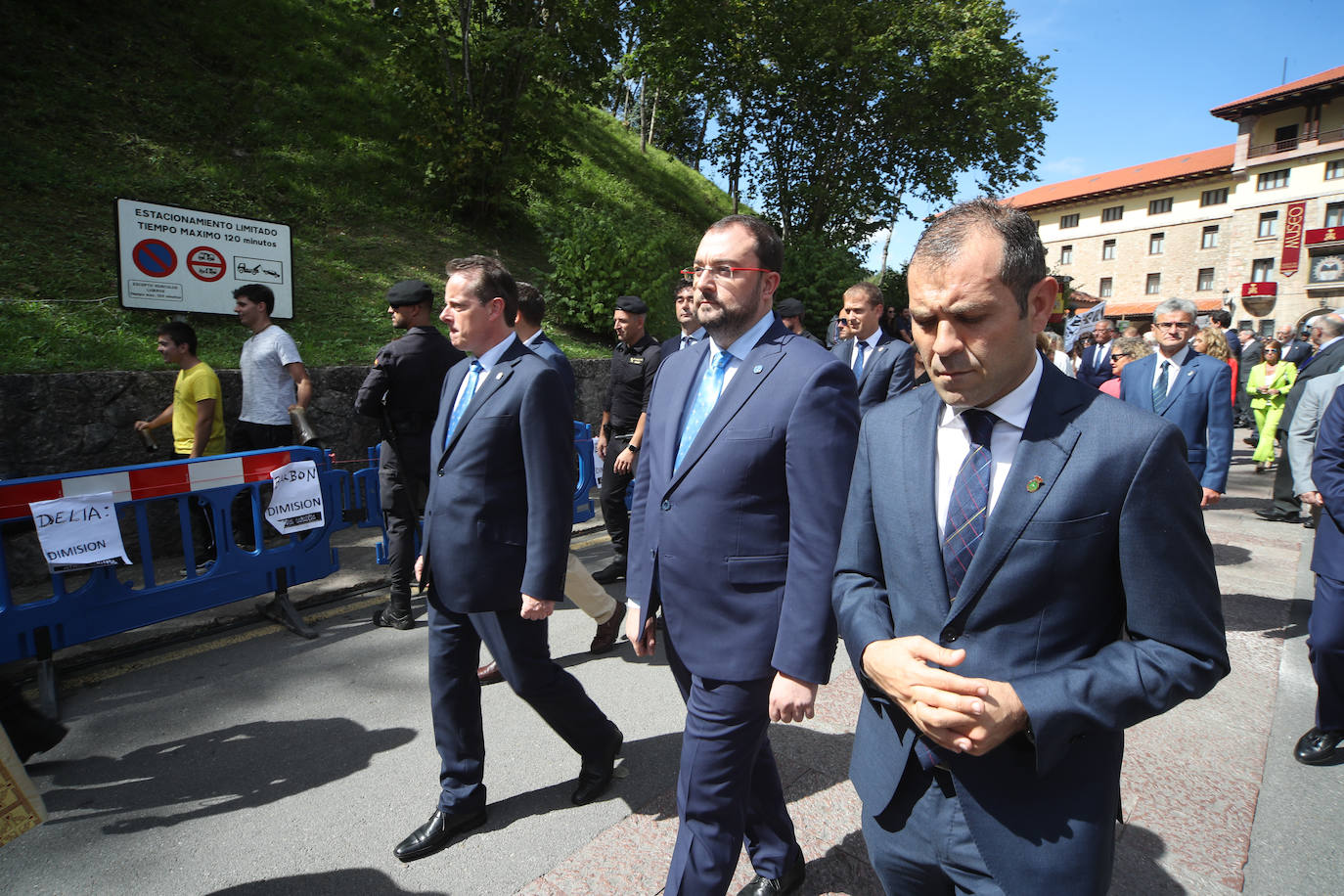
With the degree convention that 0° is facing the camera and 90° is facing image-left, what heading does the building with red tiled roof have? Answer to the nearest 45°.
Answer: approximately 45°

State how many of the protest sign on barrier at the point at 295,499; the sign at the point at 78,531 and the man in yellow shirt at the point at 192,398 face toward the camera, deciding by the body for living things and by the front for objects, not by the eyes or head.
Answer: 2

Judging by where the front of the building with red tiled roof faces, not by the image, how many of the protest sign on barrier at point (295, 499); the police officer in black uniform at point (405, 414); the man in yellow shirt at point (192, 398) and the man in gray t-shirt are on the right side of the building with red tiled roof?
0

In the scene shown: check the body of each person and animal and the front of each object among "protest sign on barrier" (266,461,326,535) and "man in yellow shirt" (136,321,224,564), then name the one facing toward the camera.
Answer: the protest sign on barrier

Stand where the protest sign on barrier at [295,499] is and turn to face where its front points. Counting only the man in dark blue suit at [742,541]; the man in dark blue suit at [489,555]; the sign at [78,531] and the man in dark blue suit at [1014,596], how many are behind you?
0

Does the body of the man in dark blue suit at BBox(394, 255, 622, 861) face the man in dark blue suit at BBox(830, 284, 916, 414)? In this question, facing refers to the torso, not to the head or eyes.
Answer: no

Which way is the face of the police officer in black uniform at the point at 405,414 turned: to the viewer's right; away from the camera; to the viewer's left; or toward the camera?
to the viewer's left

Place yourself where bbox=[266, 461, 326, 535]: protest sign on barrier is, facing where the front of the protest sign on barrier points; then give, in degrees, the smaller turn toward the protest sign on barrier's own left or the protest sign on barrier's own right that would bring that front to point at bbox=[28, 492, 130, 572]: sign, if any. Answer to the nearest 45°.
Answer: approximately 45° to the protest sign on barrier's own right

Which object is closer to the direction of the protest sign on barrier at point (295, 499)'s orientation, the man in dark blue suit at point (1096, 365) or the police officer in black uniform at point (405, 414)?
the police officer in black uniform

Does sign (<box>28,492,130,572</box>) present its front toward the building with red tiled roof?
no

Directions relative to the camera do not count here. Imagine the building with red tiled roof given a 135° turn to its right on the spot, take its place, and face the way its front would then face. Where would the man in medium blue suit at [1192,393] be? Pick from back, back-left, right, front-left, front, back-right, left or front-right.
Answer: back

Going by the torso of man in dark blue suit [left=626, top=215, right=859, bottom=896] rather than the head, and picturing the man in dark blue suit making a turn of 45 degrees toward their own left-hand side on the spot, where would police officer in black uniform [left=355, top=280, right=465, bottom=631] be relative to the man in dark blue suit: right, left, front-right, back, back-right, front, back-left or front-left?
back-right

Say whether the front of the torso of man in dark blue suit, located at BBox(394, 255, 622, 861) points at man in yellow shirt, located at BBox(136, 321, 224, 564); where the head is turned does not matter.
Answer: no

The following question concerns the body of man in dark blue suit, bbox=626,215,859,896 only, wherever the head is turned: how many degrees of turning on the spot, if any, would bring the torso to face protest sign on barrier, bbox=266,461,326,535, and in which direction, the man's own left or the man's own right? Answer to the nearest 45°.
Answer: approximately 90° to the man's own right

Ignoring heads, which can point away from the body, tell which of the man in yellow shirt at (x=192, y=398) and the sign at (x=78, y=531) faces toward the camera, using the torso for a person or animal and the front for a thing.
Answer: the sign

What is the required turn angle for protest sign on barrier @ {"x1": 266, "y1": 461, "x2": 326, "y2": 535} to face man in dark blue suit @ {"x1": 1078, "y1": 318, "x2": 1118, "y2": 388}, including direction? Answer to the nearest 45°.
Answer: approximately 90° to its left

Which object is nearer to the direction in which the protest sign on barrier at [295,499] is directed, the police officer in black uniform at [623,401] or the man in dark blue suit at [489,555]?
the man in dark blue suit

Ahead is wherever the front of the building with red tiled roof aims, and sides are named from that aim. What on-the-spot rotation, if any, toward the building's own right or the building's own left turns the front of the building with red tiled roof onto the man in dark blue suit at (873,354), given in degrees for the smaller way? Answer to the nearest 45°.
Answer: approximately 45° to the building's own left

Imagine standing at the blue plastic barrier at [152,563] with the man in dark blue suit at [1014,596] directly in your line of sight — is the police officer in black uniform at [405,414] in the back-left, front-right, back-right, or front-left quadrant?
front-left
